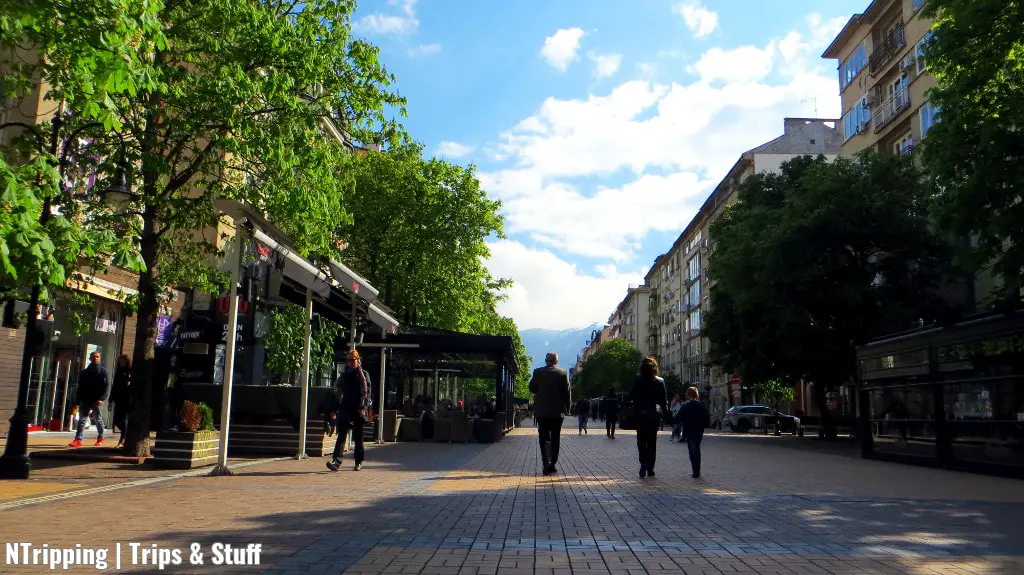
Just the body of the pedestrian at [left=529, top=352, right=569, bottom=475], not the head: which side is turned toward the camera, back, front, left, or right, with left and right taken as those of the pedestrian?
back

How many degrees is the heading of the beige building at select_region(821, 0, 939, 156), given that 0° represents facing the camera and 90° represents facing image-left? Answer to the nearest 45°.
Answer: approximately 45°

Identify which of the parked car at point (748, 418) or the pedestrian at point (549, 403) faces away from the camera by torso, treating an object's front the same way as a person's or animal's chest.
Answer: the pedestrian

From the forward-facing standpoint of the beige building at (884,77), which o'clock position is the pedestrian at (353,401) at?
The pedestrian is roughly at 11 o'clock from the beige building.

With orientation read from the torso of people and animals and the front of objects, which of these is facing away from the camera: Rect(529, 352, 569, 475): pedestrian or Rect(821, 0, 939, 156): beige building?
the pedestrian

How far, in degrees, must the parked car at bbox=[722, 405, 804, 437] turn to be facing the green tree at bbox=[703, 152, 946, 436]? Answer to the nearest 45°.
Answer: approximately 90° to its right

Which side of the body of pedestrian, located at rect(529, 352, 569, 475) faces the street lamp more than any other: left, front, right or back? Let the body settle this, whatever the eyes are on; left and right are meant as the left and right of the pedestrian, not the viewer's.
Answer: left
